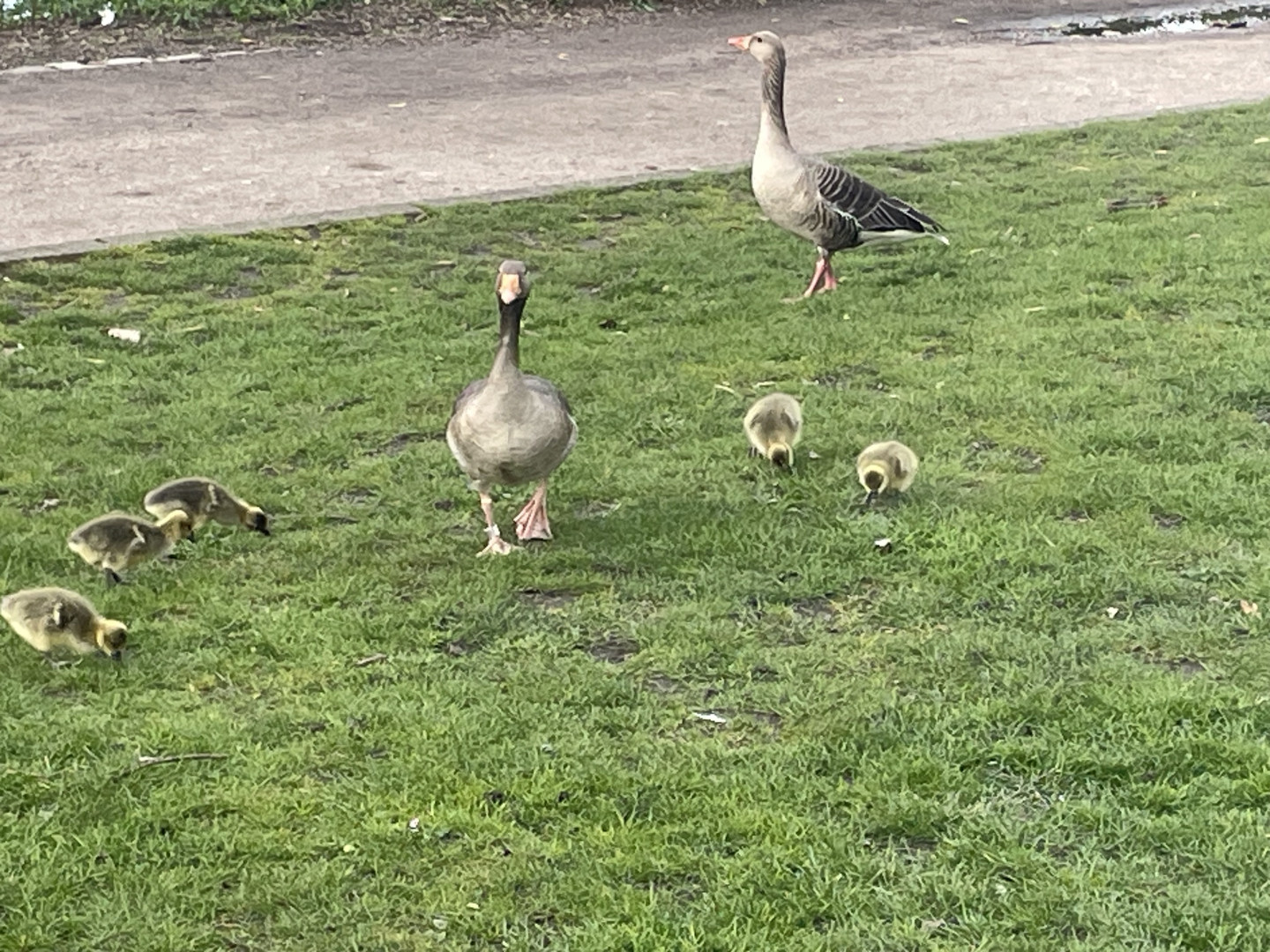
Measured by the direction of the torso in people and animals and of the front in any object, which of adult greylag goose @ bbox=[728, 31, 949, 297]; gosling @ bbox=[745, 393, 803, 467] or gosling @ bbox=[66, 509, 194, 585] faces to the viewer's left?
the adult greylag goose

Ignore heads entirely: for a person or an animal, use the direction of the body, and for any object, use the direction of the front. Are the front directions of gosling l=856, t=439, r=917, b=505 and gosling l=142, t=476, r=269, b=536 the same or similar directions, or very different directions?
very different directions

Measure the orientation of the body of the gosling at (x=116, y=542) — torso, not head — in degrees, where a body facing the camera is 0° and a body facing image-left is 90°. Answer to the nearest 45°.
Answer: approximately 270°

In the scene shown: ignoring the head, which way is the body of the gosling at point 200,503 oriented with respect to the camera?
to the viewer's right

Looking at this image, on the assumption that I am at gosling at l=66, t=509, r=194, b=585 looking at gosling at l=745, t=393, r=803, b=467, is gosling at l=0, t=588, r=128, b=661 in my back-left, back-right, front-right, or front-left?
back-right

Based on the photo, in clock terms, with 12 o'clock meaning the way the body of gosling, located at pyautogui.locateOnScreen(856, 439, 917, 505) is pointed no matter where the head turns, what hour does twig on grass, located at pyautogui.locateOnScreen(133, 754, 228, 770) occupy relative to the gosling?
The twig on grass is roughly at 12 o'clock from the gosling.

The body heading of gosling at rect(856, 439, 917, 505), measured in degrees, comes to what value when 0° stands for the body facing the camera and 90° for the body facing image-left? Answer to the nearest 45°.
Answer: approximately 45°

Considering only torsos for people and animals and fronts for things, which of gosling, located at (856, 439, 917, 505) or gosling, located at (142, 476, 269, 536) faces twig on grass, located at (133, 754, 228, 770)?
gosling, located at (856, 439, 917, 505)

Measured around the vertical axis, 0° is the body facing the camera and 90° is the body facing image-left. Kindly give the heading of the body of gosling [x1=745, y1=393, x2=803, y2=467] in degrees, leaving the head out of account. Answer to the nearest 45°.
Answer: approximately 0°

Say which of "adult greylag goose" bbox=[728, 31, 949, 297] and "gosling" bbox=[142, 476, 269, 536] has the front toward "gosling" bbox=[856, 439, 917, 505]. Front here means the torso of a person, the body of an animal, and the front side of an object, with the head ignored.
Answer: "gosling" bbox=[142, 476, 269, 536]

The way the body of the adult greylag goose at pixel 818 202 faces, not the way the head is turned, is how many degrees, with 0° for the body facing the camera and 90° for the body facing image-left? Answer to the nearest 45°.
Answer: approximately 90°
